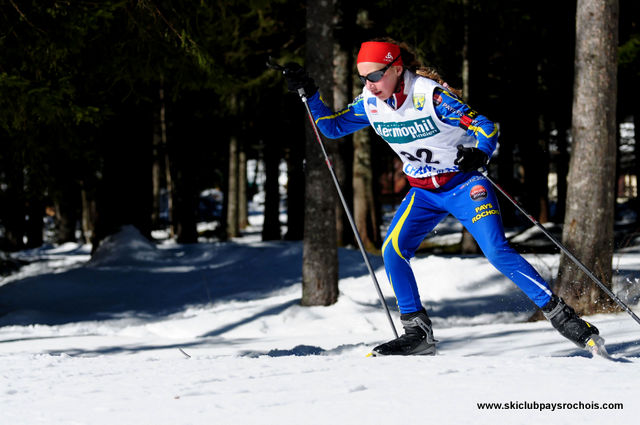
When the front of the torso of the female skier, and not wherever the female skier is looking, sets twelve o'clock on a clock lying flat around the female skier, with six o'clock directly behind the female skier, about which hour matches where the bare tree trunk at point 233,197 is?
The bare tree trunk is roughly at 4 o'clock from the female skier.

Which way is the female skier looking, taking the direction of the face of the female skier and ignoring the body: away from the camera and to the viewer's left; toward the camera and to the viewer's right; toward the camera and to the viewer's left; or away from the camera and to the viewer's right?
toward the camera and to the viewer's left

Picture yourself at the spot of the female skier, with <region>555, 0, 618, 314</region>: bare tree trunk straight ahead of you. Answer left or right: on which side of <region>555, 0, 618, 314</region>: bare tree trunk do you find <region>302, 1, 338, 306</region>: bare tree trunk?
left

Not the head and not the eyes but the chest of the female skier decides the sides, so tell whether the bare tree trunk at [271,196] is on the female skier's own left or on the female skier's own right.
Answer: on the female skier's own right

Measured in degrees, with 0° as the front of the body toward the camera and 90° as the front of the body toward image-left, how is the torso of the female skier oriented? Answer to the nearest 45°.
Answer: approximately 45°
